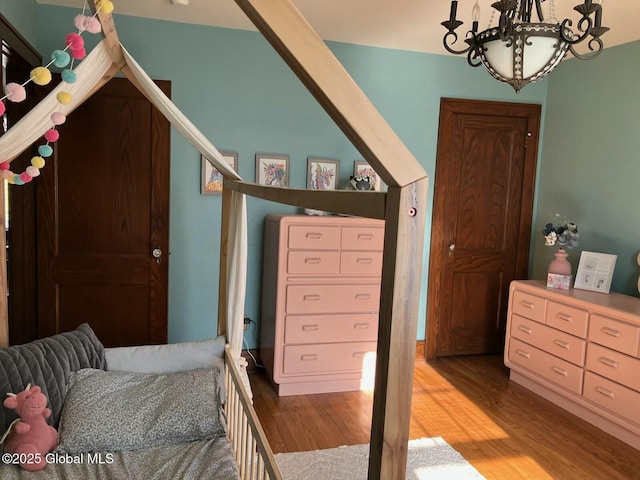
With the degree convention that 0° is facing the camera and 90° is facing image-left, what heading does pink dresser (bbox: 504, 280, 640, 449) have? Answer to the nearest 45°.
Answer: approximately 45°

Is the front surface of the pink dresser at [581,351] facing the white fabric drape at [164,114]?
yes

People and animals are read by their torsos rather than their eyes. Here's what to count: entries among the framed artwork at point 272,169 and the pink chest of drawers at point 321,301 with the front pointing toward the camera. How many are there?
2

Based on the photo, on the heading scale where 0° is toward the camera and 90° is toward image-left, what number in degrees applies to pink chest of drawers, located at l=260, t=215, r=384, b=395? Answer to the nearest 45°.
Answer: approximately 0°

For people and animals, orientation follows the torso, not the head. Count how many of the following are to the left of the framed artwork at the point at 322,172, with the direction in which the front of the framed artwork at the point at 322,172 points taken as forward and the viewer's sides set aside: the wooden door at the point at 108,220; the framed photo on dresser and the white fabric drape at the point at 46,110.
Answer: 1

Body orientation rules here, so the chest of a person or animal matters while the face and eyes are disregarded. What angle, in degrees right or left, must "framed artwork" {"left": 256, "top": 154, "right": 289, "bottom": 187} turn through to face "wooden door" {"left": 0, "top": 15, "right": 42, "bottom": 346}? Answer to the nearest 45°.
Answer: approximately 90° to its right

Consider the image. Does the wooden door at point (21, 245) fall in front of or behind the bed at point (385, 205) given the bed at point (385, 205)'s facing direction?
behind

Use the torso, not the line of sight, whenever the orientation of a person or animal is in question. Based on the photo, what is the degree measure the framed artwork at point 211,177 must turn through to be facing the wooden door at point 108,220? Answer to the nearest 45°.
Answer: approximately 90° to its right

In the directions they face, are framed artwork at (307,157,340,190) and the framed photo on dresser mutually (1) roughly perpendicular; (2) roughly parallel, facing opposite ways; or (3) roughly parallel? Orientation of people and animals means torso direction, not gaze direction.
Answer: roughly perpendicular
